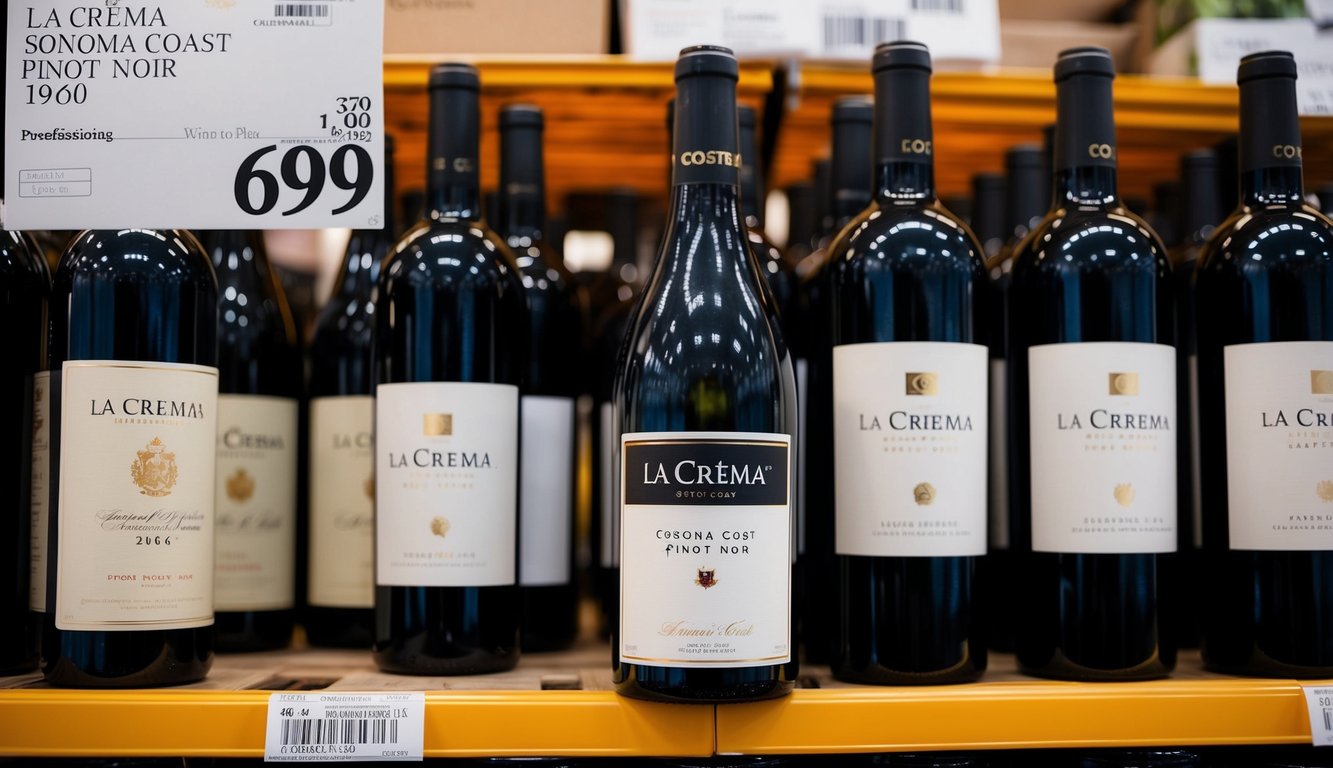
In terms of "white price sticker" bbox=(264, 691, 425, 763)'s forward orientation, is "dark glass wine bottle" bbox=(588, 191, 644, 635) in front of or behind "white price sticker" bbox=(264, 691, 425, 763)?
behind

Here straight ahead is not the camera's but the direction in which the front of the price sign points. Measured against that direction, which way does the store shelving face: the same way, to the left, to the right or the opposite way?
the same way

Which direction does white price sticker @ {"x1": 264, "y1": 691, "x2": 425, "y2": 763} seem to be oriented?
toward the camera

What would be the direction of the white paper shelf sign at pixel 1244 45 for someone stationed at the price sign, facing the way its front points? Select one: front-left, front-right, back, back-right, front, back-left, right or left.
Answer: left

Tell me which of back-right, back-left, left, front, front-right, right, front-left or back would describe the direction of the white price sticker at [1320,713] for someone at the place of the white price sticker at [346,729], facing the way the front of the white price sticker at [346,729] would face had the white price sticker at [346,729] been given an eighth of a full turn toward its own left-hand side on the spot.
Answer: front-left

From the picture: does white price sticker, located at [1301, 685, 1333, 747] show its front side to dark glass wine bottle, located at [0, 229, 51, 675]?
no

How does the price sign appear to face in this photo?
toward the camera

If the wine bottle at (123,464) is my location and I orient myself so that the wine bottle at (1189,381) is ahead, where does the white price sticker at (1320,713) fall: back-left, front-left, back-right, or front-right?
front-right

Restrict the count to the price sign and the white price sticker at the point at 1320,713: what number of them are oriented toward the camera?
2

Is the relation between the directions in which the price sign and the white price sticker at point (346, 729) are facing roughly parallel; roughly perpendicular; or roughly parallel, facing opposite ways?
roughly parallel

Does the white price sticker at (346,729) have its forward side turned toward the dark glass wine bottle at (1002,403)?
no
